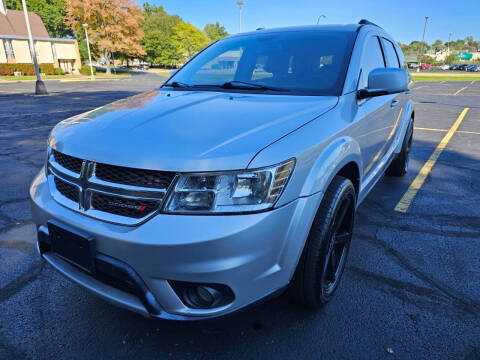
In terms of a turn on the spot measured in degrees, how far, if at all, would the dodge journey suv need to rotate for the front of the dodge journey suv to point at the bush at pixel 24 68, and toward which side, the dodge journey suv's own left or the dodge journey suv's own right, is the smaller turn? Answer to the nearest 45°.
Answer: approximately 90° to the dodge journey suv's own right

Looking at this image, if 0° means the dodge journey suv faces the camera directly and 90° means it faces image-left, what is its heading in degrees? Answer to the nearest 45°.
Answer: approximately 45°
